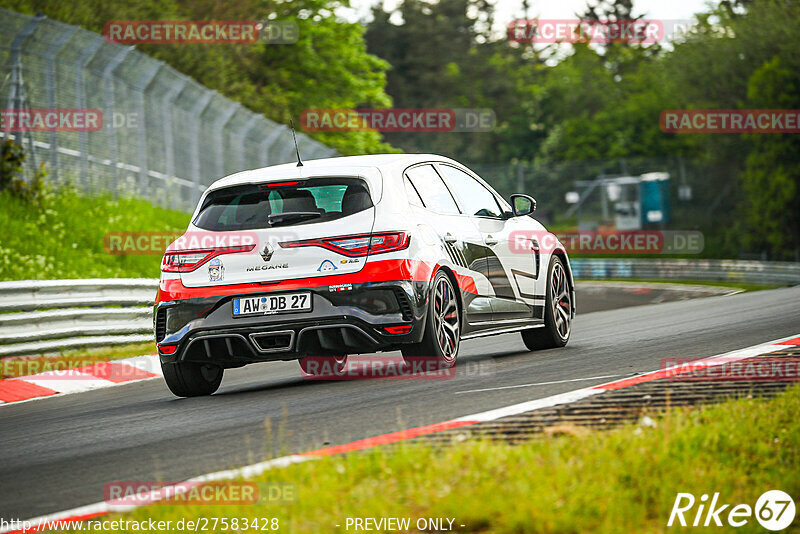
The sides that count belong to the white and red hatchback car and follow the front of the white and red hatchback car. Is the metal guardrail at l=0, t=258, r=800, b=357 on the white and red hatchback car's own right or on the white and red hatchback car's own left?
on the white and red hatchback car's own left

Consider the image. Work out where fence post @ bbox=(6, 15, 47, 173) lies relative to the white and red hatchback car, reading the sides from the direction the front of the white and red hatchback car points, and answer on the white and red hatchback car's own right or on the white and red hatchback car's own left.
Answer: on the white and red hatchback car's own left

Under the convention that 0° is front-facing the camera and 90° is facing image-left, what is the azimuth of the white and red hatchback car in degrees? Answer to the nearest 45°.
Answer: approximately 225°

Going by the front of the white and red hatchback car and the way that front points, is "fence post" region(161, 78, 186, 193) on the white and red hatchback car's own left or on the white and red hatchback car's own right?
on the white and red hatchback car's own left

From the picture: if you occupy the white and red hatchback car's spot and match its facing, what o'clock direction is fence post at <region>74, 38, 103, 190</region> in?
The fence post is roughly at 10 o'clock from the white and red hatchback car.

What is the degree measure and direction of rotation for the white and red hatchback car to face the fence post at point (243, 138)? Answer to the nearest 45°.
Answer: approximately 45° to its left

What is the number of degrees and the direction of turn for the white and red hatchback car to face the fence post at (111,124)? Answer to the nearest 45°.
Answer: approximately 45° to its left

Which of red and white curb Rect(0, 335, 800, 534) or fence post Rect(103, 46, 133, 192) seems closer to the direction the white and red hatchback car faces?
the fence post

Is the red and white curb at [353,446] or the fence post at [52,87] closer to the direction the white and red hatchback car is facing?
the fence post

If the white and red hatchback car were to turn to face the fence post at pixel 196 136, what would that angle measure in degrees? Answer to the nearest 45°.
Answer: approximately 45° to its left

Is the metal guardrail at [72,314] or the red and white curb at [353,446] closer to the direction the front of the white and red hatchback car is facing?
the metal guardrail
